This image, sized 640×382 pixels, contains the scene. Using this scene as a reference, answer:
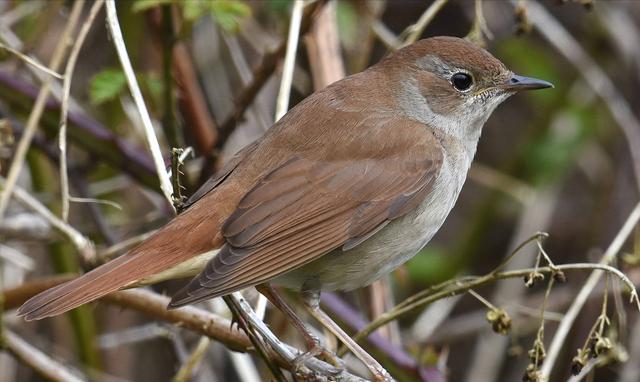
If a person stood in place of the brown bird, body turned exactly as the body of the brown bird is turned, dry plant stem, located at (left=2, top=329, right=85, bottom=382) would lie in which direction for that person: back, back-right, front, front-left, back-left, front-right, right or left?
back

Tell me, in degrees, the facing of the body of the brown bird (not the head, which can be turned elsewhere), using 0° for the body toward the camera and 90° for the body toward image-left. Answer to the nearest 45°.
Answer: approximately 270°

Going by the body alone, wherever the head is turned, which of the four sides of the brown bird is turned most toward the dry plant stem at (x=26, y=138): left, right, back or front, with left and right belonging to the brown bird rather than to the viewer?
back

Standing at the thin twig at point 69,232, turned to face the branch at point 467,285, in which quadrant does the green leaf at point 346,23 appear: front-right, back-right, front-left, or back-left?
front-left

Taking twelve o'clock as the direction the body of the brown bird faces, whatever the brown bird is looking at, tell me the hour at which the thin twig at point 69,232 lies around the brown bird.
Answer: The thin twig is roughly at 6 o'clock from the brown bird.

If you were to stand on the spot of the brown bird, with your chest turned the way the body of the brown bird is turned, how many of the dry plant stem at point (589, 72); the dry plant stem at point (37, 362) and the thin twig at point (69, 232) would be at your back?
2

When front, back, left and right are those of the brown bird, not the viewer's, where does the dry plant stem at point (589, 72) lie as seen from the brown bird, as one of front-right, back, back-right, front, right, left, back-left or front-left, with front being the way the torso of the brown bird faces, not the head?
front-left
